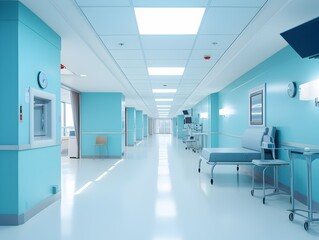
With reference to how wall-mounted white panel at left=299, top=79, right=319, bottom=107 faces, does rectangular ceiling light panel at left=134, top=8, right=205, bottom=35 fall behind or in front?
in front

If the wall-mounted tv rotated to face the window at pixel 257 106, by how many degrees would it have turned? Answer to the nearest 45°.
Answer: approximately 135° to its right

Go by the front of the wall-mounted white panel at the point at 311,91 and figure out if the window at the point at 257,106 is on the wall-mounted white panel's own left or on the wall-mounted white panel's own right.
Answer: on the wall-mounted white panel's own right

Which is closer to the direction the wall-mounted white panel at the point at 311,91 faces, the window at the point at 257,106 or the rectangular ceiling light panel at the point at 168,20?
the rectangular ceiling light panel

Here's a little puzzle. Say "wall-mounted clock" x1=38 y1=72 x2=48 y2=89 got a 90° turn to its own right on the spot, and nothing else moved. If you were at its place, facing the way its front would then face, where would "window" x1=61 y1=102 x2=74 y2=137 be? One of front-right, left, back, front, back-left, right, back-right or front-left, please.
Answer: back-right

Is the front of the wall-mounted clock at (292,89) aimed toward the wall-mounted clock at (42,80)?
yes

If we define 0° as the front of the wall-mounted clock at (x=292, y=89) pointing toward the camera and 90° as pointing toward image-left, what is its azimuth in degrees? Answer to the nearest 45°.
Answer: approximately 45°

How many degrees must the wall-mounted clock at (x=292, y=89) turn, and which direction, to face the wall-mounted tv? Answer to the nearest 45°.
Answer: approximately 45° to its left
